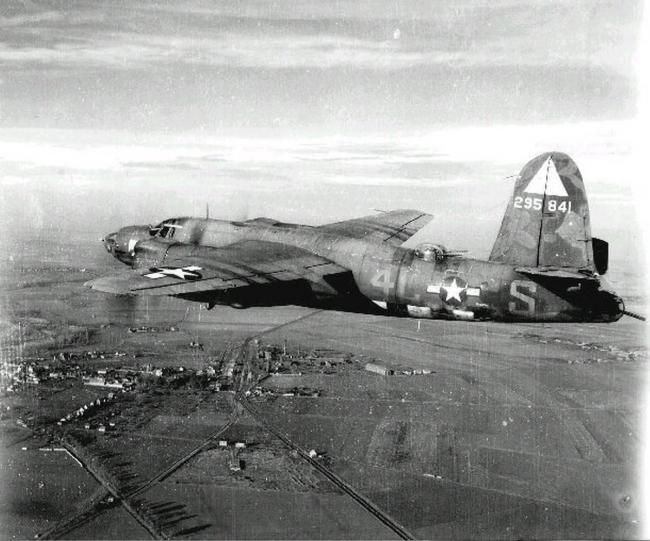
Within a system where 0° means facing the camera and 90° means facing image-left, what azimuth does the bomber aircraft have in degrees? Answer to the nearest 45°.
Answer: approximately 135°
